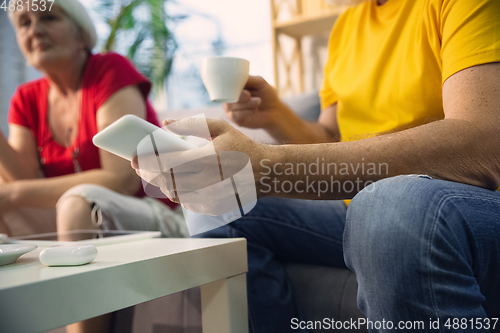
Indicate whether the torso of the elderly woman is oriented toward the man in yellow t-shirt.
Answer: no

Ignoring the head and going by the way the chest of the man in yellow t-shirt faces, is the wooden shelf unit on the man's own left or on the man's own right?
on the man's own right

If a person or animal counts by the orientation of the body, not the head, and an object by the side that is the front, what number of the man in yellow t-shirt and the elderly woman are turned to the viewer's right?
0

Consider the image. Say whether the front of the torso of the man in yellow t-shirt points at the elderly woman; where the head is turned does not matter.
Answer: no

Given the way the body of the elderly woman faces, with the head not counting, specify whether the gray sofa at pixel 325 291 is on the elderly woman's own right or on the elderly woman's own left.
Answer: on the elderly woman's own left

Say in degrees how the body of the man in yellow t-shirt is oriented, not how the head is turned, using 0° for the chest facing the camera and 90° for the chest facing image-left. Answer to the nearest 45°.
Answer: approximately 45°

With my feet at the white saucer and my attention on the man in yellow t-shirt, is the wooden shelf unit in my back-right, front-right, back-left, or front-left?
front-left

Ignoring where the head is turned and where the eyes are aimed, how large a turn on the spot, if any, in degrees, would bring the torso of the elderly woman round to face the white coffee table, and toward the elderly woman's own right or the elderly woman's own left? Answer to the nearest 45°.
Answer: approximately 45° to the elderly woman's own left

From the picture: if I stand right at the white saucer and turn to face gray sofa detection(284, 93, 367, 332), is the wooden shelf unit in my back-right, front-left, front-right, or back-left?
front-left
